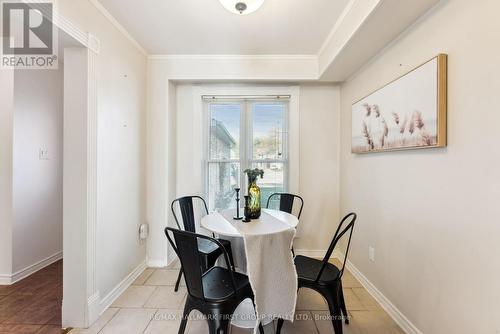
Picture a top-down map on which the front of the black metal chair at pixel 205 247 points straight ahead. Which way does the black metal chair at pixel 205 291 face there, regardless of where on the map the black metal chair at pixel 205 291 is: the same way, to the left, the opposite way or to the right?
to the left

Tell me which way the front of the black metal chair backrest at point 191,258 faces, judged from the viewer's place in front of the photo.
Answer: facing away from the viewer and to the right of the viewer

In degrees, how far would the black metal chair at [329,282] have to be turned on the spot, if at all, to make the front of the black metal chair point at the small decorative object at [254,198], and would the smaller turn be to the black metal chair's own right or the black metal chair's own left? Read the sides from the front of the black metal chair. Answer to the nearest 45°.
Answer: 0° — it already faces it

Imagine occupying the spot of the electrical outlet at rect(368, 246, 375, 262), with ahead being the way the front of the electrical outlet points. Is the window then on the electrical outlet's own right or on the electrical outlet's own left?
on the electrical outlet's own right

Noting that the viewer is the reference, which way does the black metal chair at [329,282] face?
facing away from the viewer and to the left of the viewer

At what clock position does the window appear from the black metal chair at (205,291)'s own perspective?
The window is roughly at 11 o'clock from the black metal chair.

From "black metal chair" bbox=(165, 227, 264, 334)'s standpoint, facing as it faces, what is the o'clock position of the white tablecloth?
The white tablecloth is roughly at 1 o'clock from the black metal chair.

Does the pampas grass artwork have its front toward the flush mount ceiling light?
yes

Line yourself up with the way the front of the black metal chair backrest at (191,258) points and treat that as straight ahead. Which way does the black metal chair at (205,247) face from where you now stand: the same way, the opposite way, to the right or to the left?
to the right

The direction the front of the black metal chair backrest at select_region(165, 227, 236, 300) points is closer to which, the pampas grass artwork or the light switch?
the pampas grass artwork
